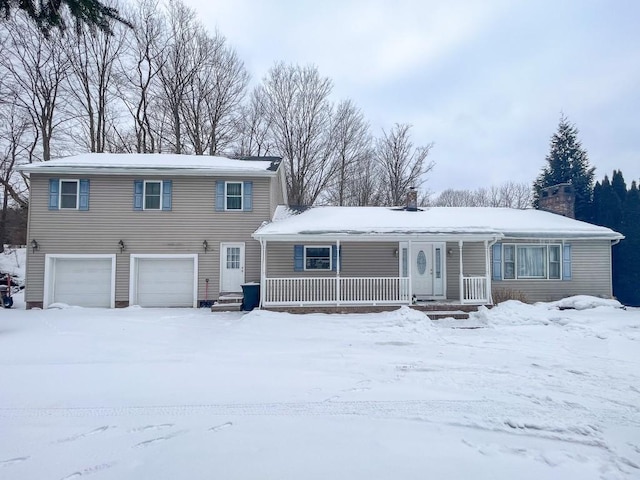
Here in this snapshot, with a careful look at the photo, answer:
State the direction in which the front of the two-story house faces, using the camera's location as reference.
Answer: facing the viewer

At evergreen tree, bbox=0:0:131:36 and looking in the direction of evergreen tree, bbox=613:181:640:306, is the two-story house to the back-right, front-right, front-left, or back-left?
front-left

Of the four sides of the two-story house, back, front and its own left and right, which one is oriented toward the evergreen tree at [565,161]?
left

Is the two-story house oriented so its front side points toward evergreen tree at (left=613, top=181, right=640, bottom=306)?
no

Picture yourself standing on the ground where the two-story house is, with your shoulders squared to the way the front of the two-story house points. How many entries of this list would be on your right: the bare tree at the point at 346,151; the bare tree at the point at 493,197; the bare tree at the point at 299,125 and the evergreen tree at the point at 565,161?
0

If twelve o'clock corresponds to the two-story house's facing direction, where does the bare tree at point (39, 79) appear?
The bare tree is roughly at 5 o'clock from the two-story house.

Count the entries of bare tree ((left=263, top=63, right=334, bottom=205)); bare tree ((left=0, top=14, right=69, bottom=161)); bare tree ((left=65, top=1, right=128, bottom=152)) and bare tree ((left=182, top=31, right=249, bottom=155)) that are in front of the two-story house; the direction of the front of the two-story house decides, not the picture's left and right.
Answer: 0

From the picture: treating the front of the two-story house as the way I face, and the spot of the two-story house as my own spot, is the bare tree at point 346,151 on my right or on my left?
on my left

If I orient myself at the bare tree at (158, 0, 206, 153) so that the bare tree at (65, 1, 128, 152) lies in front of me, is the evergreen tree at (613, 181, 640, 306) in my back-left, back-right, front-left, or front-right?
back-left

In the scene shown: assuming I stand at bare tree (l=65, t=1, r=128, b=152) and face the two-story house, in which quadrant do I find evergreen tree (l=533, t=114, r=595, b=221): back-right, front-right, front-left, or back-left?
front-left

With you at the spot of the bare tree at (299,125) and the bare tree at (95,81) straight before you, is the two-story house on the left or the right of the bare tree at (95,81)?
left

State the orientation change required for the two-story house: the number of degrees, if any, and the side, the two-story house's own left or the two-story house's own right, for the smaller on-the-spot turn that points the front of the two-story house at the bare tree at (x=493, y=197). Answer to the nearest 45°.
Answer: approximately 135° to the two-story house's own left

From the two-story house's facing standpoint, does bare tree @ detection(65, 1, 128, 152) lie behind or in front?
behind
